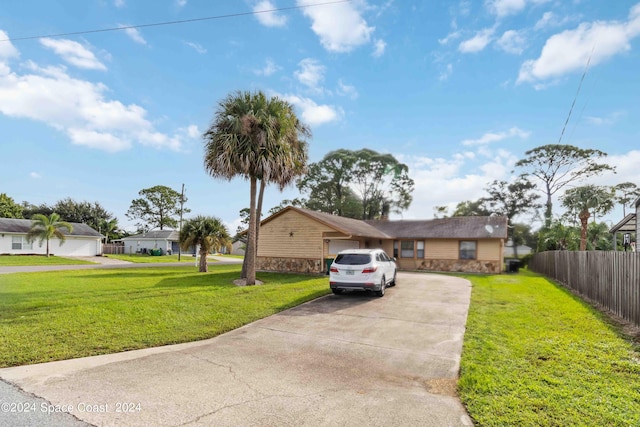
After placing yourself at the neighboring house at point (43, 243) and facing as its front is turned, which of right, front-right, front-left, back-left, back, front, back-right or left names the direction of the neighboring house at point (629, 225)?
front-left

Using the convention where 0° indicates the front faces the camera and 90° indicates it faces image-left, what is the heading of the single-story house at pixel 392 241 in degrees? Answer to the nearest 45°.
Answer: approximately 0°

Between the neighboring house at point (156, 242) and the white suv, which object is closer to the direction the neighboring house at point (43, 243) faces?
the white suv

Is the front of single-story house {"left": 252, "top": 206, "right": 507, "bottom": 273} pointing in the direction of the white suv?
yes

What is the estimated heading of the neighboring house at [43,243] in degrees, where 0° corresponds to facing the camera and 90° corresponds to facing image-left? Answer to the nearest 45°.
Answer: approximately 0°

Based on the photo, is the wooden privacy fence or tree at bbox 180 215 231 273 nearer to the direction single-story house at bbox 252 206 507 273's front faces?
the wooden privacy fence

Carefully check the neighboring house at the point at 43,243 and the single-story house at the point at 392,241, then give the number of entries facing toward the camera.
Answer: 2

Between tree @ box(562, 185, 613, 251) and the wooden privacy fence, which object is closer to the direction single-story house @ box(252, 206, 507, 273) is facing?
the wooden privacy fence

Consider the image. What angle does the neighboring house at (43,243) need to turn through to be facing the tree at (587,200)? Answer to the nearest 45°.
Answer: approximately 45° to its left

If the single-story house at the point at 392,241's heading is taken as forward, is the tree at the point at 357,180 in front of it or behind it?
behind
